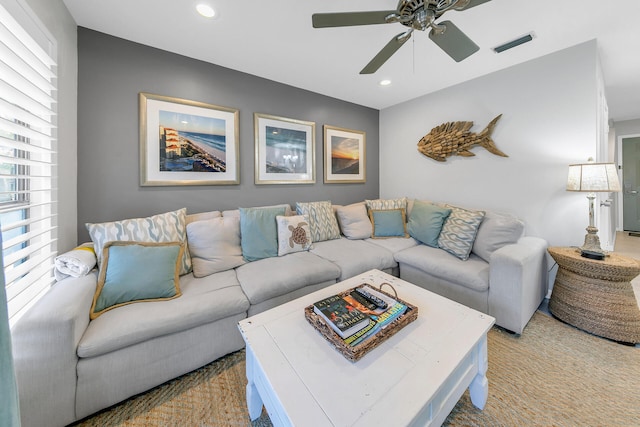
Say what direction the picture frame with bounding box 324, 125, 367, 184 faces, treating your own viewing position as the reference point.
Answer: facing the viewer and to the right of the viewer

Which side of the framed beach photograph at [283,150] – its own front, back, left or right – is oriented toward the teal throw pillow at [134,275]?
right

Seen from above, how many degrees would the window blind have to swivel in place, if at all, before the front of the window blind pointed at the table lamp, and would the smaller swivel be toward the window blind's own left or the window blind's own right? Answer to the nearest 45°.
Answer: approximately 45° to the window blind's own right

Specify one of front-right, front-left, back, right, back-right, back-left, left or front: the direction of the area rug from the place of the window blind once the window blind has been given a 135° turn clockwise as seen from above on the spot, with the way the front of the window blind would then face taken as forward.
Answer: left

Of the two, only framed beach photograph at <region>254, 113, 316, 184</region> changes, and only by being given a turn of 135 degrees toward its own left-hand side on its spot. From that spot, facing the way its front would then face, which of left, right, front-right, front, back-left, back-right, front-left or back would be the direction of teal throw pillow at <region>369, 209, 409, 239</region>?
right

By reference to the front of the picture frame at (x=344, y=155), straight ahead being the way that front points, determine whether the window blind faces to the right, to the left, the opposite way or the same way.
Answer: to the left

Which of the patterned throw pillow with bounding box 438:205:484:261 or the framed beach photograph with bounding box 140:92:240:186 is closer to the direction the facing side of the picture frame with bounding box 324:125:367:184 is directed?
the patterned throw pillow

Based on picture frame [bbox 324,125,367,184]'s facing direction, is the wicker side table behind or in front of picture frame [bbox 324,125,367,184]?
in front

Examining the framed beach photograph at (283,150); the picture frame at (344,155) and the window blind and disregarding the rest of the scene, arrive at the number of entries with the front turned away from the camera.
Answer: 0

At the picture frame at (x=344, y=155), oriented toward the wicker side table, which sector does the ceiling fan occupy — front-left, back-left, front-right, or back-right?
front-right

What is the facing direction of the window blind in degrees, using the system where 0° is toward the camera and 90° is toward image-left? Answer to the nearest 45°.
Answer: approximately 270°

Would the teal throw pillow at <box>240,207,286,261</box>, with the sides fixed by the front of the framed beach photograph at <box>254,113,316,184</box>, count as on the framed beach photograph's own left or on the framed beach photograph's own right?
on the framed beach photograph's own right

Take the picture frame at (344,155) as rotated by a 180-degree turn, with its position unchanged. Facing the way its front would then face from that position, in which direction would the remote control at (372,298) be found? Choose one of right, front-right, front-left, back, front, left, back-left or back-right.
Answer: back-left
